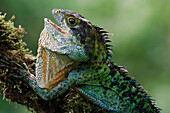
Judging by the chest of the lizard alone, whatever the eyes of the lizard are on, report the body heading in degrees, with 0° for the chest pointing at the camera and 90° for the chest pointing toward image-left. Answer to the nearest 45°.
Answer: approximately 90°
